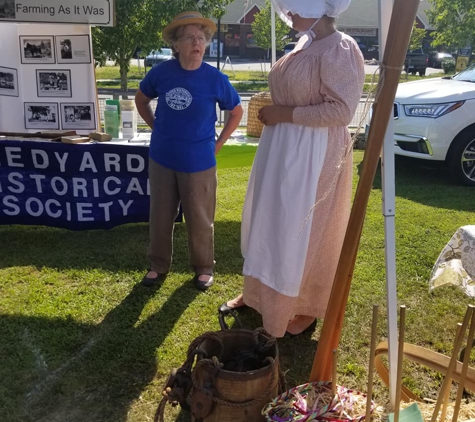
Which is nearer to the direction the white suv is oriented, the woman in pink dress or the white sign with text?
the white sign with text

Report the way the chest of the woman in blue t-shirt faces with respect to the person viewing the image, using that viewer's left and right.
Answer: facing the viewer

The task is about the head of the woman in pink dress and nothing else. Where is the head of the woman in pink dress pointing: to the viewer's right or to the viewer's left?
to the viewer's left

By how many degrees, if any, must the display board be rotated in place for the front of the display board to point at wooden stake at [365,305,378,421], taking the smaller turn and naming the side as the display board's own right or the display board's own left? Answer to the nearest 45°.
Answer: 0° — it already faces it

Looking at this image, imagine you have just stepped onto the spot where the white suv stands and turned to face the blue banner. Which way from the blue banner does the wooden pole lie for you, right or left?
left

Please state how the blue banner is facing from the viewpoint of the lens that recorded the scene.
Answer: facing the viewer

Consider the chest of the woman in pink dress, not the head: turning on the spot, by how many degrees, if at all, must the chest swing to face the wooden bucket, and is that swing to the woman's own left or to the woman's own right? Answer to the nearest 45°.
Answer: approximately 45° to the woman's own left

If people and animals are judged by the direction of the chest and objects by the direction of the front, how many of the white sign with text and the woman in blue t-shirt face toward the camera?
2

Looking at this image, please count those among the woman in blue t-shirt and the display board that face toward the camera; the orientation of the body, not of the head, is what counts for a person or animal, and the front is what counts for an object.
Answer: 2

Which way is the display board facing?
toward the camera

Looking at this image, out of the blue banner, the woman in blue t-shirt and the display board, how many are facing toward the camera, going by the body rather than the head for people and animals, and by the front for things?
3

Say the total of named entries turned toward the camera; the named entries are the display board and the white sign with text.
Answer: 2

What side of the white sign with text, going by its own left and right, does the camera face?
front
